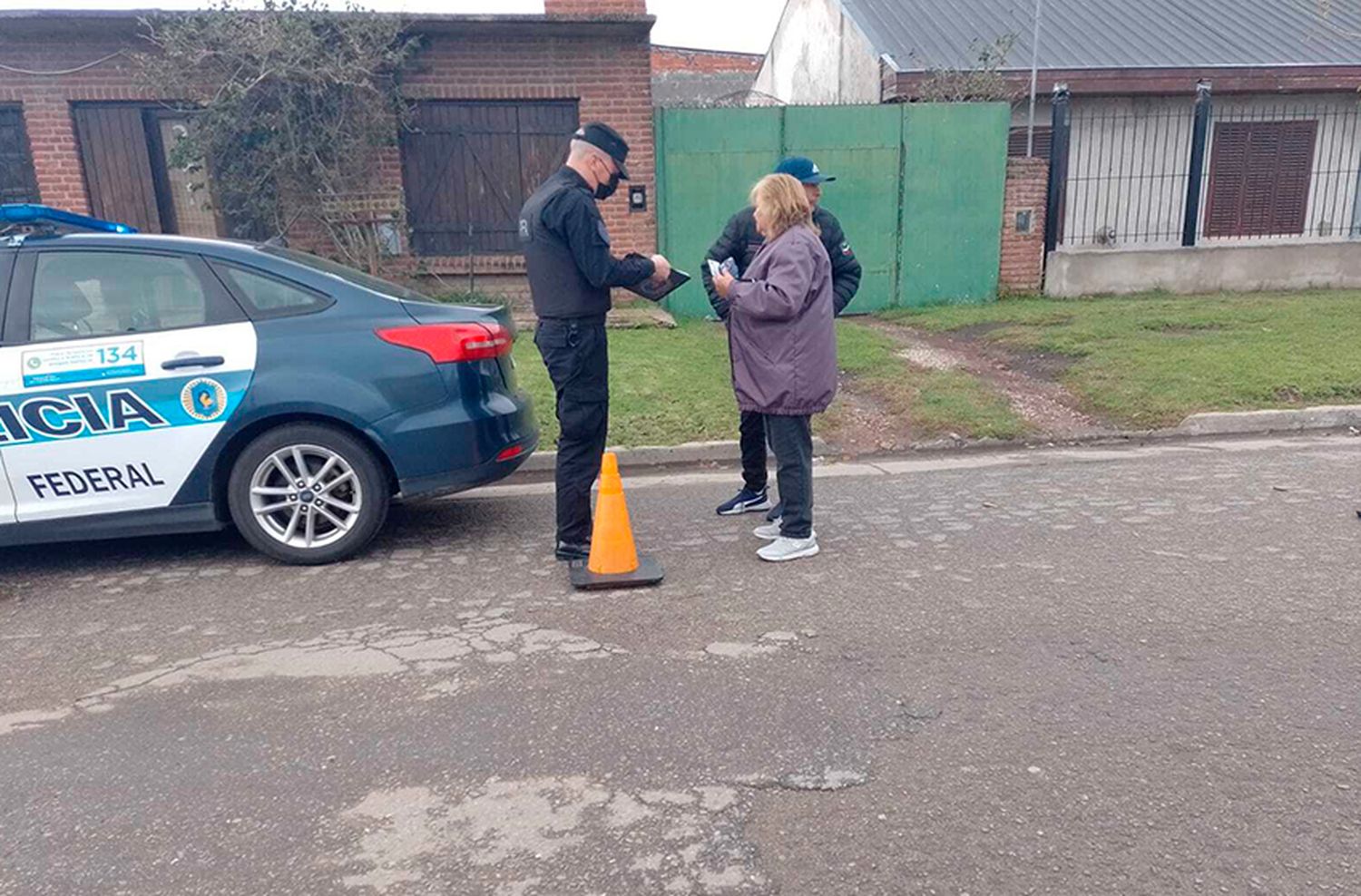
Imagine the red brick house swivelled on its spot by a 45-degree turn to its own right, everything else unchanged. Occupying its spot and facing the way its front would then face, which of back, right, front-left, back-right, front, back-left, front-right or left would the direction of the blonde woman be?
front-left

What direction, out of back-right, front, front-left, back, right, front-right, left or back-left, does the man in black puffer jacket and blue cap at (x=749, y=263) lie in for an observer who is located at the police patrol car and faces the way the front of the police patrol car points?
back

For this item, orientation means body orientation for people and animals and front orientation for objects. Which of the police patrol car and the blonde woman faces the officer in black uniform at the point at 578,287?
the blonde woman

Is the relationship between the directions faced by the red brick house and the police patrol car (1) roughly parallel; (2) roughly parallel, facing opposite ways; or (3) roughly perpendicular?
roughly perpendicular

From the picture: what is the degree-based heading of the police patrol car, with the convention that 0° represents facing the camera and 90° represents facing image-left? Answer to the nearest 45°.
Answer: approximately 90°

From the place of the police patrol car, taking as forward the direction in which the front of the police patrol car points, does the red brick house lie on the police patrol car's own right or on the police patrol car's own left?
on the police patrol car's own right

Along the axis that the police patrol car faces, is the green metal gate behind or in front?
behind

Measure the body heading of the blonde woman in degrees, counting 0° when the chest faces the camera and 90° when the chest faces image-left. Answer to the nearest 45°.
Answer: approximately 90°

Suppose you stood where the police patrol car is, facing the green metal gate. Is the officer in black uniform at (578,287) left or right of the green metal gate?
right

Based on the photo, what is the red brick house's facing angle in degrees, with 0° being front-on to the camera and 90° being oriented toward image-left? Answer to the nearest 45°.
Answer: approximately 0°

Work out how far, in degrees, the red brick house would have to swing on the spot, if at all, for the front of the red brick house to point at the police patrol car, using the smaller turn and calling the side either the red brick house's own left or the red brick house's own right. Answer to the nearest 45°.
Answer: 0° — it already faces it

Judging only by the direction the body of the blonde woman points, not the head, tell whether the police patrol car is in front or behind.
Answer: in front

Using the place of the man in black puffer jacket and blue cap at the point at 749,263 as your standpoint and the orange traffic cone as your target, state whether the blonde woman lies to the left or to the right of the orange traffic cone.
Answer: left
